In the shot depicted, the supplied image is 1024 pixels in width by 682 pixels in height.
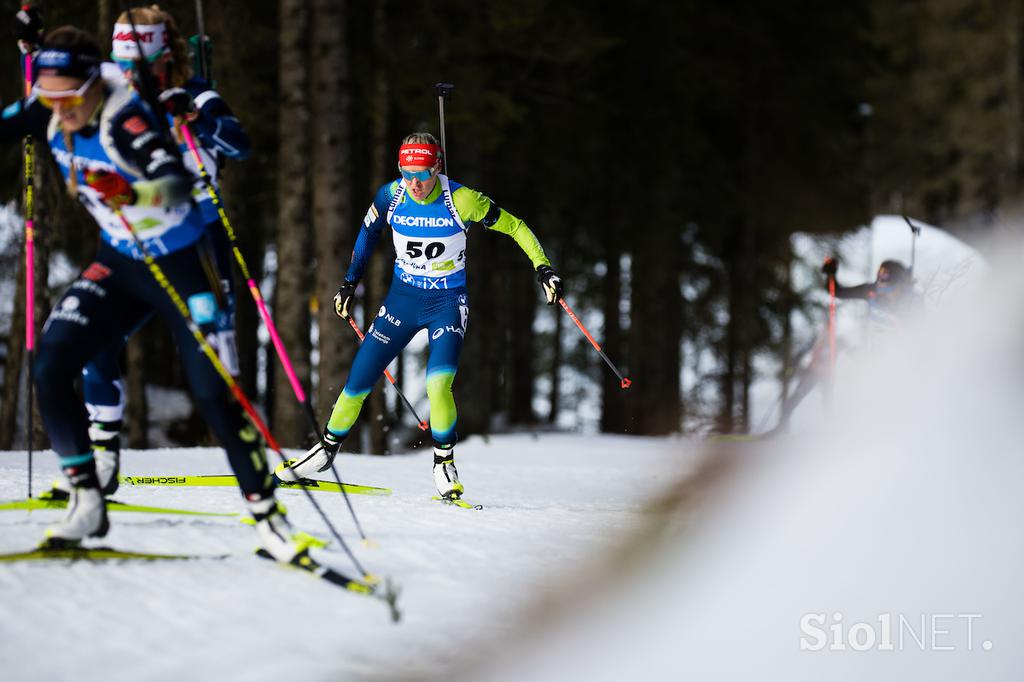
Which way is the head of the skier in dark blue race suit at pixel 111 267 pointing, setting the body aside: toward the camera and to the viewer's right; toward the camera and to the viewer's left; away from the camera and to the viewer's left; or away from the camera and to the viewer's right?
toward the camera and to the viewer's left

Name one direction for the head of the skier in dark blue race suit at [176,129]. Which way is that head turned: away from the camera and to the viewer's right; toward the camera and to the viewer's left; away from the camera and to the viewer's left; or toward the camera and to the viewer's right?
toward the camera and to the viewer's left

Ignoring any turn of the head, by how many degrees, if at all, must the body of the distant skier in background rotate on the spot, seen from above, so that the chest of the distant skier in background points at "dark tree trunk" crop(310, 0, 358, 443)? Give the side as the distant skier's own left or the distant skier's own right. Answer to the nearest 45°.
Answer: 0° — they already face it

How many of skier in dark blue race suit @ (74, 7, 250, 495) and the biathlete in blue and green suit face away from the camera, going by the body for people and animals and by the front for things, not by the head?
0

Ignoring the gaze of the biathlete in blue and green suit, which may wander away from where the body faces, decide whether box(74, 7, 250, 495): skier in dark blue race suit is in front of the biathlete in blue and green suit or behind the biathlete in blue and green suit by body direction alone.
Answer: in front

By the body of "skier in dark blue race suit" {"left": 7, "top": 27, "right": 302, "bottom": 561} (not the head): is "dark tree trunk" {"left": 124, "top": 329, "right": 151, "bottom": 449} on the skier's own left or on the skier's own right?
on the skier's own right

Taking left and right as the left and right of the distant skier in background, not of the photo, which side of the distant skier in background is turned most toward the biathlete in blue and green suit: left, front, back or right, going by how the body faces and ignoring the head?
front

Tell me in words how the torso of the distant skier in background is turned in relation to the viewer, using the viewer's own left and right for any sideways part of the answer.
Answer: facing the viewer and to the left of the viewer

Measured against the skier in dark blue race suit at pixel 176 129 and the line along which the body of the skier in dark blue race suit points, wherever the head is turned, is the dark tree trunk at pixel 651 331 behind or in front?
behind

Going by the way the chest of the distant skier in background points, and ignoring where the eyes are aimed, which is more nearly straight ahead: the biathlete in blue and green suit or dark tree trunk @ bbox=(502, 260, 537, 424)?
the biathlete in blue and green suit
